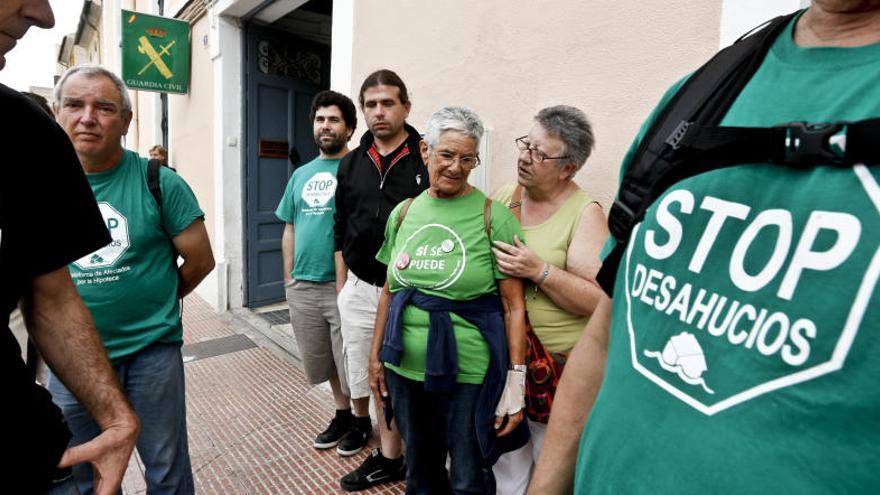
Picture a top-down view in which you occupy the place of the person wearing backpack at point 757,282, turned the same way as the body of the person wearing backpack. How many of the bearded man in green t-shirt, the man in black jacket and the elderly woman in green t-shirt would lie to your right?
3

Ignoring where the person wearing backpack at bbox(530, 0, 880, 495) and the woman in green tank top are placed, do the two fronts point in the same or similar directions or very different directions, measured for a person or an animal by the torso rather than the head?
same or similar directions

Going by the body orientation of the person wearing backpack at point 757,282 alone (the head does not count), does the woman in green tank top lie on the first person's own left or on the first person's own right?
on the first person's own right

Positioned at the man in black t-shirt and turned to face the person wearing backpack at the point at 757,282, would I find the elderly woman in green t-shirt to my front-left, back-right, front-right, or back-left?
front-left

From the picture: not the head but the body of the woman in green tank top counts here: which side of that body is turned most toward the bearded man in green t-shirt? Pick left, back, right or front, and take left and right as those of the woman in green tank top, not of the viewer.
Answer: right

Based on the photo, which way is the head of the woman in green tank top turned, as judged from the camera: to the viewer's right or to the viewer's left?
to the viewer's left

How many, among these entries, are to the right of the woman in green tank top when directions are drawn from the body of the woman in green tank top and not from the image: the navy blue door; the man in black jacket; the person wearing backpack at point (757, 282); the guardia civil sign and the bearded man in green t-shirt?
4

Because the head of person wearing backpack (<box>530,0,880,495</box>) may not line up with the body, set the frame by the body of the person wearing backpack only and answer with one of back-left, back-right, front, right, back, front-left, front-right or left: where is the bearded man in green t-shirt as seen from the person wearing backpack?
right

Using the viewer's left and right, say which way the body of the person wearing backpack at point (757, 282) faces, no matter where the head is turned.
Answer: facing the viewer and to the left of the viewer

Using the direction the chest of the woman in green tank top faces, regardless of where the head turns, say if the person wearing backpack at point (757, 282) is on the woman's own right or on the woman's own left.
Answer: on the woman's own left

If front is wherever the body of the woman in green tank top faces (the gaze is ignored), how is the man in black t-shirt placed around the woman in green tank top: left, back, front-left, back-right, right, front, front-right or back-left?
front

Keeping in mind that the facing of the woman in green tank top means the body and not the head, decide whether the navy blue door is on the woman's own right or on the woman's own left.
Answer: on the woman's own right

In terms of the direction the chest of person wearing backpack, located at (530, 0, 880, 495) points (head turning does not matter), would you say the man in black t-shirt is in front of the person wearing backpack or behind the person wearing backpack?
in front

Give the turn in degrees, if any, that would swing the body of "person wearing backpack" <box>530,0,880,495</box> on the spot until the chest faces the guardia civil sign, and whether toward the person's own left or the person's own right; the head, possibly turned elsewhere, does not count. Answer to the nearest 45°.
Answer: approximately 90° to the person's own right

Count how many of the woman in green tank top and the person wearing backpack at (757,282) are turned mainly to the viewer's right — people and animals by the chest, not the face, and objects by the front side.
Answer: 0

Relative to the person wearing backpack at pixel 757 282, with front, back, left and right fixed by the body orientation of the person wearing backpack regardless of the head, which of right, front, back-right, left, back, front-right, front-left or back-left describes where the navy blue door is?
right
